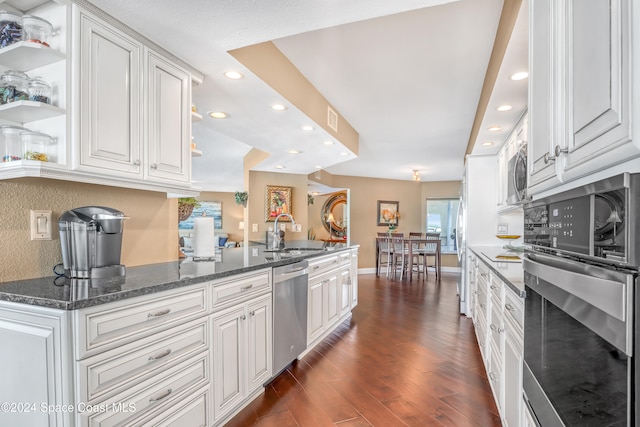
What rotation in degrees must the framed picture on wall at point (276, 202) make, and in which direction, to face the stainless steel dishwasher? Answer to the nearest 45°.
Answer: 0° — it already faces it

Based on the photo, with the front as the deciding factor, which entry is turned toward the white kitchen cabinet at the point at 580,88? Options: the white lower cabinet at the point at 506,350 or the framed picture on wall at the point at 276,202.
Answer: the framed picture on wall

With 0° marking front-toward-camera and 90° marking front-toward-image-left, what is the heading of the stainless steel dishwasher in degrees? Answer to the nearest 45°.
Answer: approximately 315°

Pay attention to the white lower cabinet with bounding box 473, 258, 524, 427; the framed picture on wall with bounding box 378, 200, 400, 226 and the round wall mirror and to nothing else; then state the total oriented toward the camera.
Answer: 2

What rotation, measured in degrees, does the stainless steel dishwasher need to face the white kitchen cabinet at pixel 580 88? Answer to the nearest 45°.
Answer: approximately 45° to its right

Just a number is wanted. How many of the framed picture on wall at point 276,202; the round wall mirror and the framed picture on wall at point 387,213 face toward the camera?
3

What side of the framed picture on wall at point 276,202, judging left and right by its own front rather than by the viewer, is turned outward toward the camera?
front

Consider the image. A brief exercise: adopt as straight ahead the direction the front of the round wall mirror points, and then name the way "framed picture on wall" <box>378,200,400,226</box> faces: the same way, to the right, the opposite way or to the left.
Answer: the same way

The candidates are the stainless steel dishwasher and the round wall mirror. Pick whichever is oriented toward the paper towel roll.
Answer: the round wall mirror

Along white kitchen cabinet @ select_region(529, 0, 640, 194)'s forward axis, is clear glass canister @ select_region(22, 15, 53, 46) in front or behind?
in front

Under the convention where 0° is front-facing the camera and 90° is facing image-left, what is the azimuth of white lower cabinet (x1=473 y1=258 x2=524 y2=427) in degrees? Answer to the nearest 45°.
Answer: approximately 90°

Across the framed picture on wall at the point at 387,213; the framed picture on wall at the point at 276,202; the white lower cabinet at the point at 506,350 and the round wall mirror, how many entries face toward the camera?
3

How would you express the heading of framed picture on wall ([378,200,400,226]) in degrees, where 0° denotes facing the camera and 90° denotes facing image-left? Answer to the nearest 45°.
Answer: approximately 0°

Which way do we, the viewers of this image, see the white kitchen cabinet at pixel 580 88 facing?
facing the viewer and to the left of the viewer

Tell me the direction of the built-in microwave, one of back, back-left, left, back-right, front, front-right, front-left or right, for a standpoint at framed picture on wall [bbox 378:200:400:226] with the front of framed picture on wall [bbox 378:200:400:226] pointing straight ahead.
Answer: front

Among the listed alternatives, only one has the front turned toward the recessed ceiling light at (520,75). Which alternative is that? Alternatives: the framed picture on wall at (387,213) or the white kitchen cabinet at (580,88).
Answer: the framed picture on wall

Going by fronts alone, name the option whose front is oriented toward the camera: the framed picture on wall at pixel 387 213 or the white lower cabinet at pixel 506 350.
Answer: the framed picture on wall
